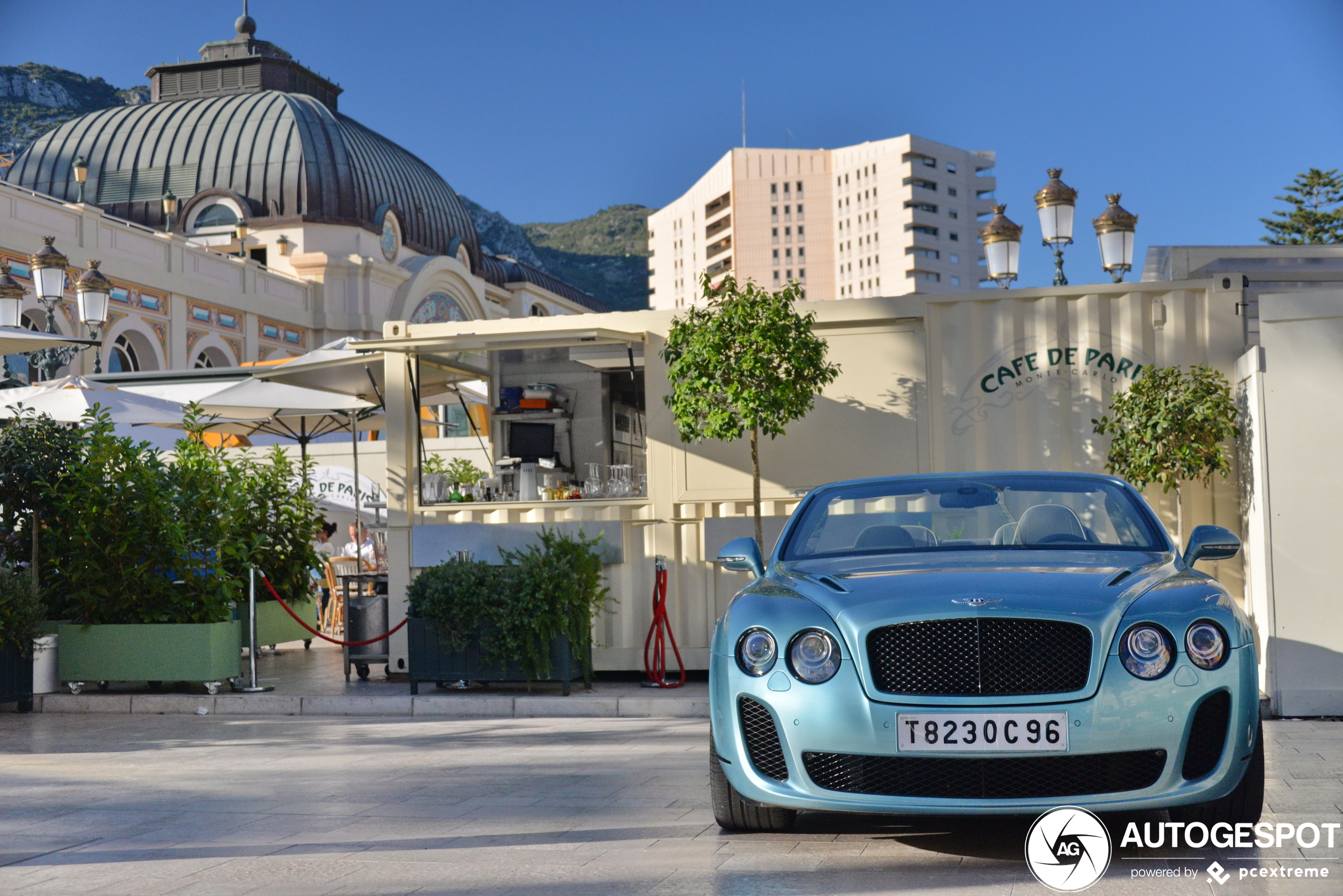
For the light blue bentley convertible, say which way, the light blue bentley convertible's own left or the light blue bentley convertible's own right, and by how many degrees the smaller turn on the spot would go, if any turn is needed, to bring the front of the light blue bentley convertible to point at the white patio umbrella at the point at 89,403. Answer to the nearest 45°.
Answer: approximately 135° to the light blue bentley convertible's own right

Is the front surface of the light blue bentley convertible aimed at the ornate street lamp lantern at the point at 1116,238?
no

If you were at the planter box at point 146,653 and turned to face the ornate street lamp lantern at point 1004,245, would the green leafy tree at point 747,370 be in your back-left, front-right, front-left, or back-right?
front-right

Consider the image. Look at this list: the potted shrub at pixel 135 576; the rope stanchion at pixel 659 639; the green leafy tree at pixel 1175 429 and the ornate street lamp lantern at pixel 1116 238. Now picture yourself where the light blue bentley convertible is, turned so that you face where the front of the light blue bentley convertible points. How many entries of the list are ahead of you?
0

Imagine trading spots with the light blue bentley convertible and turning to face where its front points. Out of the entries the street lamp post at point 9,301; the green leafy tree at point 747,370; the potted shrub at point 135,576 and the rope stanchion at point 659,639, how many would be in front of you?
0

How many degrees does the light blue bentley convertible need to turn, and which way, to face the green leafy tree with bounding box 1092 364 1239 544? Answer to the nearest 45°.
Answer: approximately 180°

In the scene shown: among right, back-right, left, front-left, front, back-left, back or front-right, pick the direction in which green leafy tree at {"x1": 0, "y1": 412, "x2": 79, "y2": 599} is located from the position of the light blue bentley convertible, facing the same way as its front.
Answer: back-right

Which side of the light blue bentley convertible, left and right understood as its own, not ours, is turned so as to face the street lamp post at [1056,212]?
back

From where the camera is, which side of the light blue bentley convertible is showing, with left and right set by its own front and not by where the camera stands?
front

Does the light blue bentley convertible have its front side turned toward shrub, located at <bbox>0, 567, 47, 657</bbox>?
no

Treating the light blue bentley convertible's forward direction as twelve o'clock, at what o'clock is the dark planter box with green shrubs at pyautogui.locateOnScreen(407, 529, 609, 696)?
The dark planter box with green shrubs is roughly at 5 o'clock from the light blue bentley convertible.

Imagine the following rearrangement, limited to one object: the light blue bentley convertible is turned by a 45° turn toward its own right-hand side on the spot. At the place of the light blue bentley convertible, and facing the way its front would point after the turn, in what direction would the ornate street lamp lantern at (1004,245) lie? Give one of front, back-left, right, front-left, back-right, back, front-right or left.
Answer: back-right

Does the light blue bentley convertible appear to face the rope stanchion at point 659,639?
no

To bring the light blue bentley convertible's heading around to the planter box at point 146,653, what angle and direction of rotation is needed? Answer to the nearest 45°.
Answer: approximately 135° to its right

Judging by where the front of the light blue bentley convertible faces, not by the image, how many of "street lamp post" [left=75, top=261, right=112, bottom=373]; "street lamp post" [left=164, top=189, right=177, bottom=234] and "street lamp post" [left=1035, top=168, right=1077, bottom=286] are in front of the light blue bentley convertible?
0

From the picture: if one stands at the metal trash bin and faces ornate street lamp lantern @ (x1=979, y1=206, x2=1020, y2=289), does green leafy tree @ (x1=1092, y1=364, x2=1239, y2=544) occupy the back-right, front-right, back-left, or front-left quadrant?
front-right
